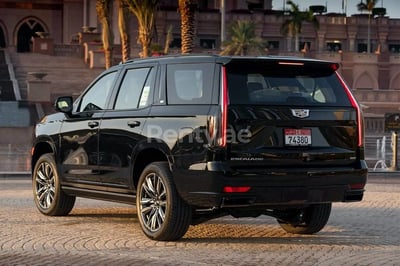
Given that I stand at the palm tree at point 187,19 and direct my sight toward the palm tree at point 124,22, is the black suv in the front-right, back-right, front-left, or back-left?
back-left

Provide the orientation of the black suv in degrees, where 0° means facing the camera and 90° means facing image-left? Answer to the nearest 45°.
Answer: approximately 135°

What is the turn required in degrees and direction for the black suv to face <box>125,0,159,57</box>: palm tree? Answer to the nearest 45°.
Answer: approximately 45° to its right

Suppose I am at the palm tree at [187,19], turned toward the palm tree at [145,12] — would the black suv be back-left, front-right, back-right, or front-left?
back-left

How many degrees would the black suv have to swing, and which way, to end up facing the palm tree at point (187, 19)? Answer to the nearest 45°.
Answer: approximately 45° to its right

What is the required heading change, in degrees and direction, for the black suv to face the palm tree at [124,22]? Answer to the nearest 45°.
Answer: approximately 45° to its right
